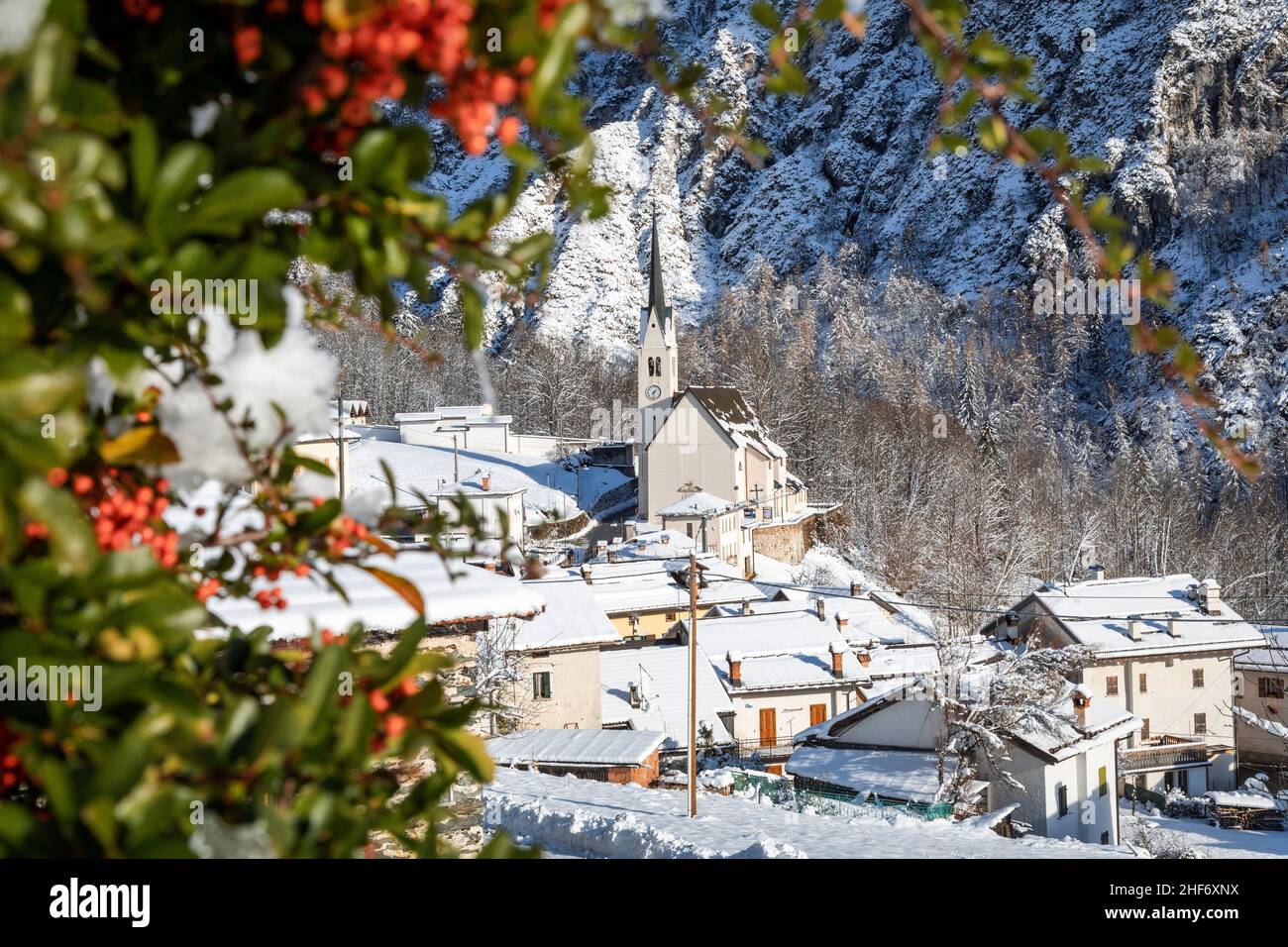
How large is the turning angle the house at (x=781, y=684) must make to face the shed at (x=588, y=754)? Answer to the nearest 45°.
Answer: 0° — it already faces it

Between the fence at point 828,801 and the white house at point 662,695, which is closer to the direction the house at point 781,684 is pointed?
the fence

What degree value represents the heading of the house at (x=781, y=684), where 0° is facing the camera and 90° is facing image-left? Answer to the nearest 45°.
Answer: approximately 0°

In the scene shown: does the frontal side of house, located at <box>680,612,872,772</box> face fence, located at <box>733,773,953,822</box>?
yes

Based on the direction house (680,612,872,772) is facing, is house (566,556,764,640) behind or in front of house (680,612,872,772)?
behind

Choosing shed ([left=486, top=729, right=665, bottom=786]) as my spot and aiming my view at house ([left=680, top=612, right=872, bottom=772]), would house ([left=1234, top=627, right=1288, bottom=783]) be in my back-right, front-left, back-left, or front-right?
front-right

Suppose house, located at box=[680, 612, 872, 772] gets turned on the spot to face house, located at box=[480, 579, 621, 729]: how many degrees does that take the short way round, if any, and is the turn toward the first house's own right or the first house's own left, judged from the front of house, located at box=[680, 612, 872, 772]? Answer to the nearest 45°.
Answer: approximately 45° to the first house's own right

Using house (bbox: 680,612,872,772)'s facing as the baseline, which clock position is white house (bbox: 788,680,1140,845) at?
The white house is roughly at 11 o'clock from the house.
